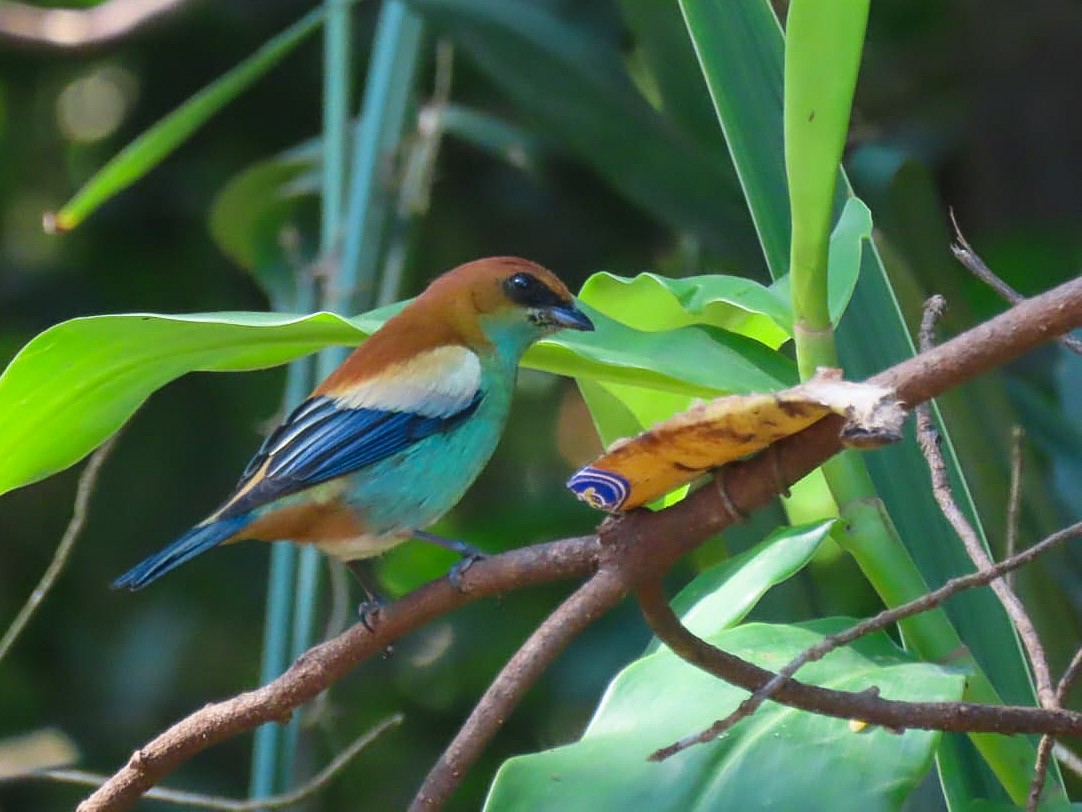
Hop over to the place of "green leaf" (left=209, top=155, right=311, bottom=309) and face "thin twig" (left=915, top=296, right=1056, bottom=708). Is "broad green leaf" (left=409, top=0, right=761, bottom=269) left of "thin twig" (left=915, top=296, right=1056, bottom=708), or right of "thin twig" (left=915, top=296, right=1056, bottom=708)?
left

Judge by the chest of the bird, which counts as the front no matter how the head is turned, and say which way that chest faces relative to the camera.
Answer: to the viewer's right

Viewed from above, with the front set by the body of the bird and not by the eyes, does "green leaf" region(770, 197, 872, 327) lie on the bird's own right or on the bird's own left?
on the bird's own left
